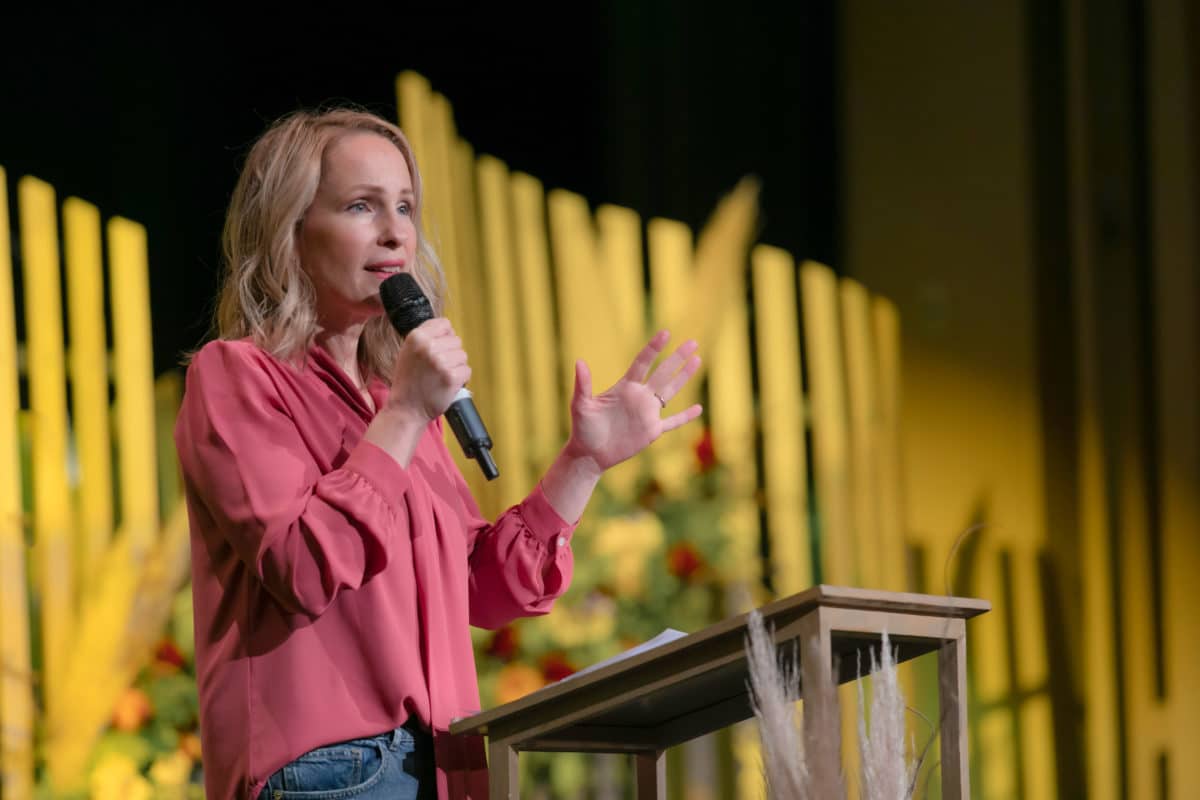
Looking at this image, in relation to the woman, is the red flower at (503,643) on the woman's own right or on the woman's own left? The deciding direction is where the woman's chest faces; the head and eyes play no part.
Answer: on the woman's own left

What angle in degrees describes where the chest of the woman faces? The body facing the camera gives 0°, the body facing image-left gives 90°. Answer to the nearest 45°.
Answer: approximately 315°

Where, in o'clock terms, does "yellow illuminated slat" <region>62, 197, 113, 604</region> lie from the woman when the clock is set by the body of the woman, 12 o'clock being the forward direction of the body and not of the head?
The yellow illuminated slat is roughly at 7 o'clock from the woman.

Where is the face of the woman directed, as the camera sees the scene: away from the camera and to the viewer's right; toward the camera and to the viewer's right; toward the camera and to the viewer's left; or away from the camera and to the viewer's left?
toward the camera and to the viewer's right
